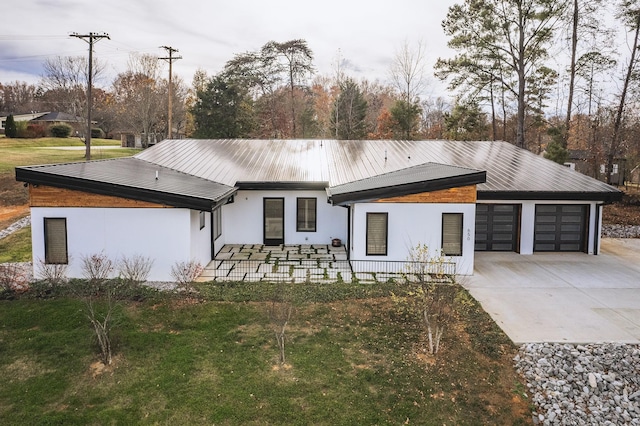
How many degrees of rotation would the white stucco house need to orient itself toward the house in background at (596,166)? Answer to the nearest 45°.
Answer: approximately 135° to its left

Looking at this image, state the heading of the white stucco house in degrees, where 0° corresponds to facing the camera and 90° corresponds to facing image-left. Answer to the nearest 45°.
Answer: approximately 0°

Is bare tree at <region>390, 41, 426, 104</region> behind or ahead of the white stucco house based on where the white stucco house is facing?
behind

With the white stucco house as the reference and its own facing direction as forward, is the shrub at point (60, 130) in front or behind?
behind

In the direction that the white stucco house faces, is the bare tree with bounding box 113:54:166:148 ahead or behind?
behind

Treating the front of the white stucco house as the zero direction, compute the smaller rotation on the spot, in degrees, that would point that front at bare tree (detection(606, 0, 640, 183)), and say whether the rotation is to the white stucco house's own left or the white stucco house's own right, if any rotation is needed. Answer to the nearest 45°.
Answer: approximately 135° to the white stucco house's own left

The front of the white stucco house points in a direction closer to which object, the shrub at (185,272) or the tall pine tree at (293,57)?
the shrub

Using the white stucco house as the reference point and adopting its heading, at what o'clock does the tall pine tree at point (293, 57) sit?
The tall pine tree is roughly at 6 o'clock from the white stucco house.

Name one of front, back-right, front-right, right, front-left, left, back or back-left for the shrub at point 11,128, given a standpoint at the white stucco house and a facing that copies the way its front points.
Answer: back-right

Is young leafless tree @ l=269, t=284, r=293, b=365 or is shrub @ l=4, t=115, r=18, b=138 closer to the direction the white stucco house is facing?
the young leafless tree

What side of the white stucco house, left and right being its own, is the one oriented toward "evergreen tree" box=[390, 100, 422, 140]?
back
